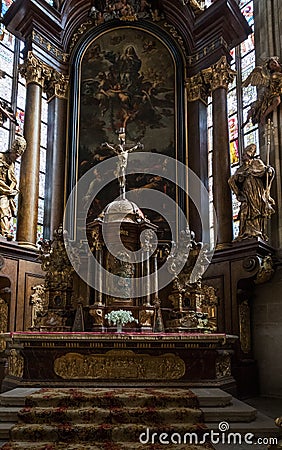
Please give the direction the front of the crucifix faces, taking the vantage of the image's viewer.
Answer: facing the viewer

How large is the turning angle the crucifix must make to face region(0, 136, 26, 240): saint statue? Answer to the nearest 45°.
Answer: approximately 90° to its right

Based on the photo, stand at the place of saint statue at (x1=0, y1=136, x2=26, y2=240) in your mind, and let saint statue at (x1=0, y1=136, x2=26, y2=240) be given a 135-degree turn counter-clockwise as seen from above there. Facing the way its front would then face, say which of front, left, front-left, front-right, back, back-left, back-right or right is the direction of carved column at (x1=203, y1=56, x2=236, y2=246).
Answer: right

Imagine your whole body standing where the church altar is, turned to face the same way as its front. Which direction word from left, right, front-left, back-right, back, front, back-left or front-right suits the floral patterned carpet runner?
front

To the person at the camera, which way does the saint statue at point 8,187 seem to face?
facing the viewer and to the right of the viewer

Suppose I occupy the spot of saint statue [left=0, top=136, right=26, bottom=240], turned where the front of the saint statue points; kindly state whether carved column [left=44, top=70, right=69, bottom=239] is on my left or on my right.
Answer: on my left

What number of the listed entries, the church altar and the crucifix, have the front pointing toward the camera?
2

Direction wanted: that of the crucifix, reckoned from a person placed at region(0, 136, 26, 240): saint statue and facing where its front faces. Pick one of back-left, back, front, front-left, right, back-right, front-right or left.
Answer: front-left

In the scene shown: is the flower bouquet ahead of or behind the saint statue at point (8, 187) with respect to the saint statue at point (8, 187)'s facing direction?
ahead

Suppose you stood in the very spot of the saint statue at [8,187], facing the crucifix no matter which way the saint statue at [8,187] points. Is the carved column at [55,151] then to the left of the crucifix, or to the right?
left
